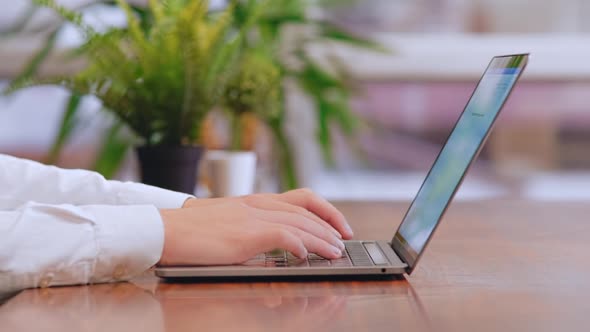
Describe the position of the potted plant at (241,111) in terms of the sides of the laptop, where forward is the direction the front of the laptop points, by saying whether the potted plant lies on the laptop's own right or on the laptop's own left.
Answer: on the laptop's own right

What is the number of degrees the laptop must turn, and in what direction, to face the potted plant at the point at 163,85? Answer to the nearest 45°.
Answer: approximately 45° to its right

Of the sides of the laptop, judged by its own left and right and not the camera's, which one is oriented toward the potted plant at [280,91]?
right

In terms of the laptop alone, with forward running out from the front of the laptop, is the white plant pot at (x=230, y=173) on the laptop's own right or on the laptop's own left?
on the laptop's own right

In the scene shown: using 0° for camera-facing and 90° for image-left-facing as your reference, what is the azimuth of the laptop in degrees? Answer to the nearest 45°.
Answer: approximately 90°
